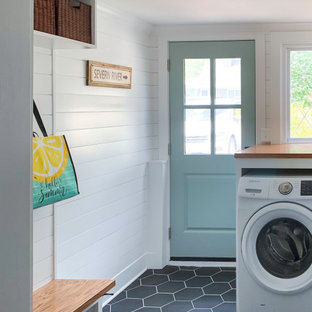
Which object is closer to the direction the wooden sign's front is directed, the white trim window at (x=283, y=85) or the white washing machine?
the white washing machine

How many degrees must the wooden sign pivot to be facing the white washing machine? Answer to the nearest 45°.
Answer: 0° — it already faces it

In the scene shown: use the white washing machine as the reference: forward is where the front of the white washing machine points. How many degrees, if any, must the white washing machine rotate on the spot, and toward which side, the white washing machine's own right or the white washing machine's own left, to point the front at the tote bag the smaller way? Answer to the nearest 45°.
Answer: approximately 45° to the white washing machine's own right

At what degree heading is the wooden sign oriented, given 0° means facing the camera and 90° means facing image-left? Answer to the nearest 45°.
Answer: approximately 315°

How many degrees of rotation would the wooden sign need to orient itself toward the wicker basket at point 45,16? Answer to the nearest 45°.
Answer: approximately 45° to its right

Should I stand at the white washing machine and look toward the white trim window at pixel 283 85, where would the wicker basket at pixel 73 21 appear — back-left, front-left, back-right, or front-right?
back-left

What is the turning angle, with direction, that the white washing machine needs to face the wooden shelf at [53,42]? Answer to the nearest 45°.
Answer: approximately 45° to its right

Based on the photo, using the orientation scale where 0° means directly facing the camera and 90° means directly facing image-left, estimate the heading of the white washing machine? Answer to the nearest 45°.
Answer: approximately 0°
